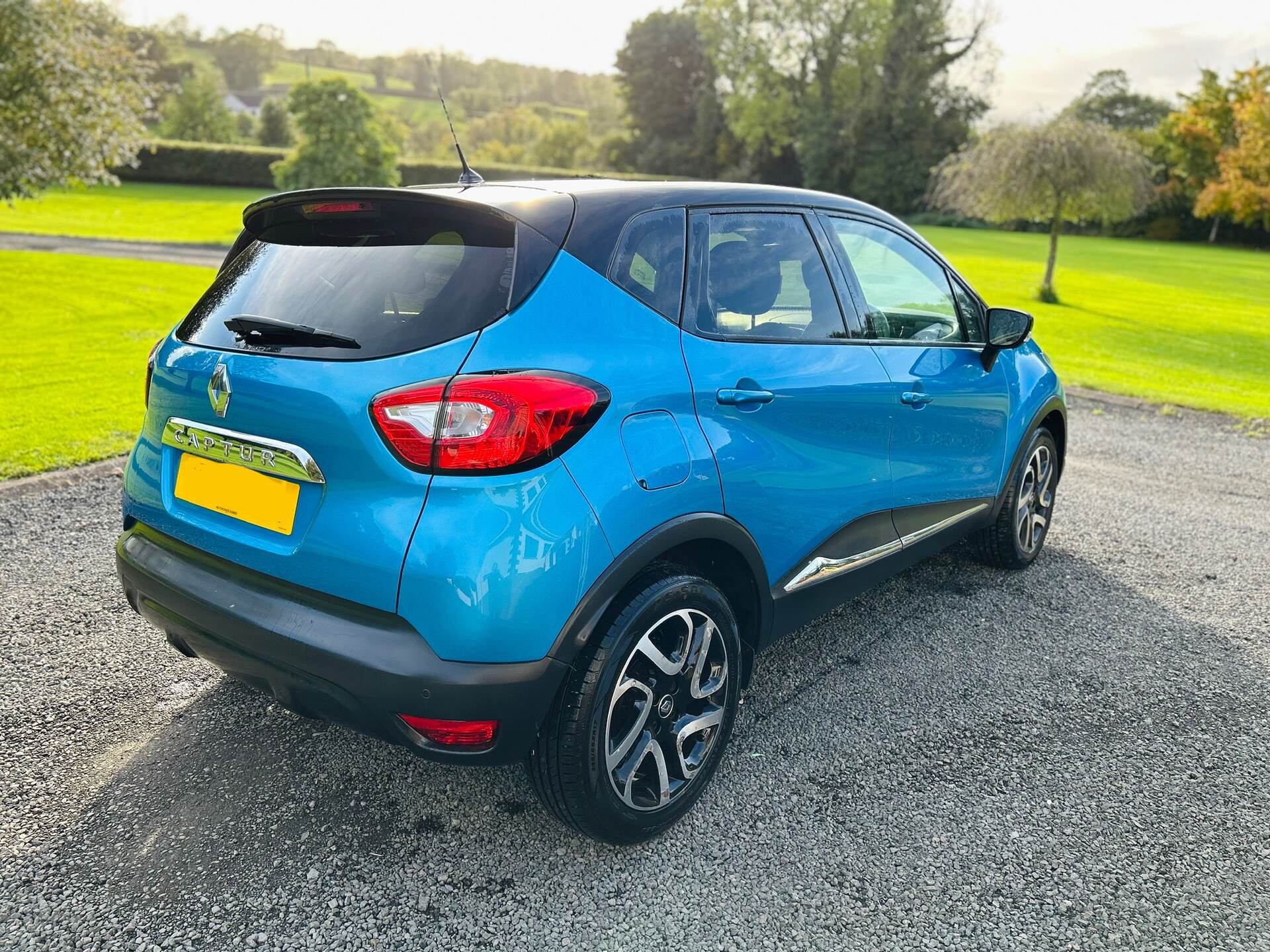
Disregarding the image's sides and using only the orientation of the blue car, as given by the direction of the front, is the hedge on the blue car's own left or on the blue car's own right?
on the blue car's own left

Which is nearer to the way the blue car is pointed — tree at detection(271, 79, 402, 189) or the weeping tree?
the weeping tree

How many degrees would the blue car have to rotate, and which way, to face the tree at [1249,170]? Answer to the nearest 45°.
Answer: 0° — it already faces it

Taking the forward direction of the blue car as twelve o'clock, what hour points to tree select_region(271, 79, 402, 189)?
The tree is roughly at 10 o'clock from the blue car.

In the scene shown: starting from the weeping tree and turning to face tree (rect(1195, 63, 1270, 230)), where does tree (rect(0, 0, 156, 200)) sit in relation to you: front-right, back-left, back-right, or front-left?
back-left

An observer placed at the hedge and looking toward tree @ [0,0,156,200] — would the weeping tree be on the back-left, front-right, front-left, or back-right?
front-left

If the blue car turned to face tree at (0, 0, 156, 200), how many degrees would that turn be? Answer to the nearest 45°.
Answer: approximately 90° to its left

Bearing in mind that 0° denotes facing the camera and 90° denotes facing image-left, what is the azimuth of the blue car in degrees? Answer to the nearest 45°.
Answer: approximately 225°

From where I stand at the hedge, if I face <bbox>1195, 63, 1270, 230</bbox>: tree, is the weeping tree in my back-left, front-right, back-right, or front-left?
front-right
